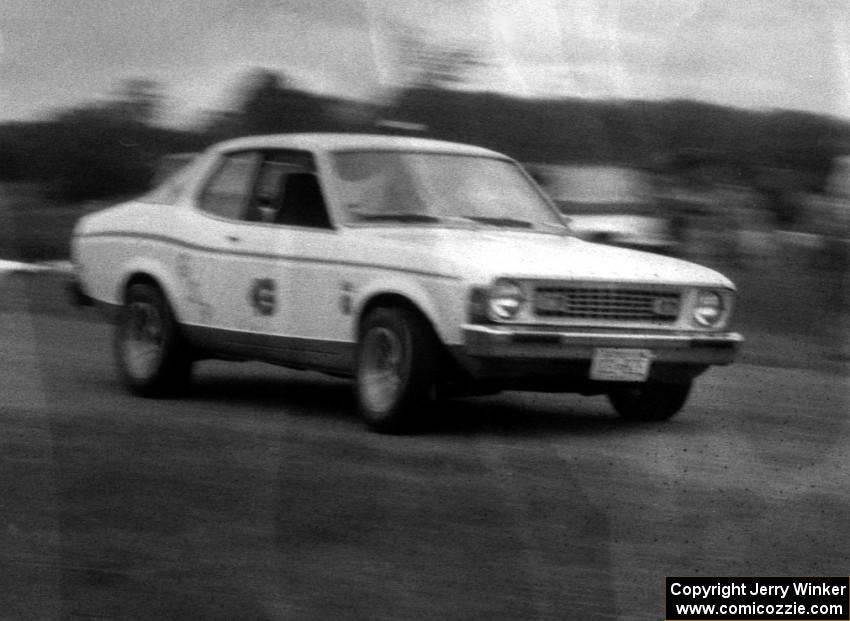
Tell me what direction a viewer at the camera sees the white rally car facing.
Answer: facing the viewer and to the right of the viewer
